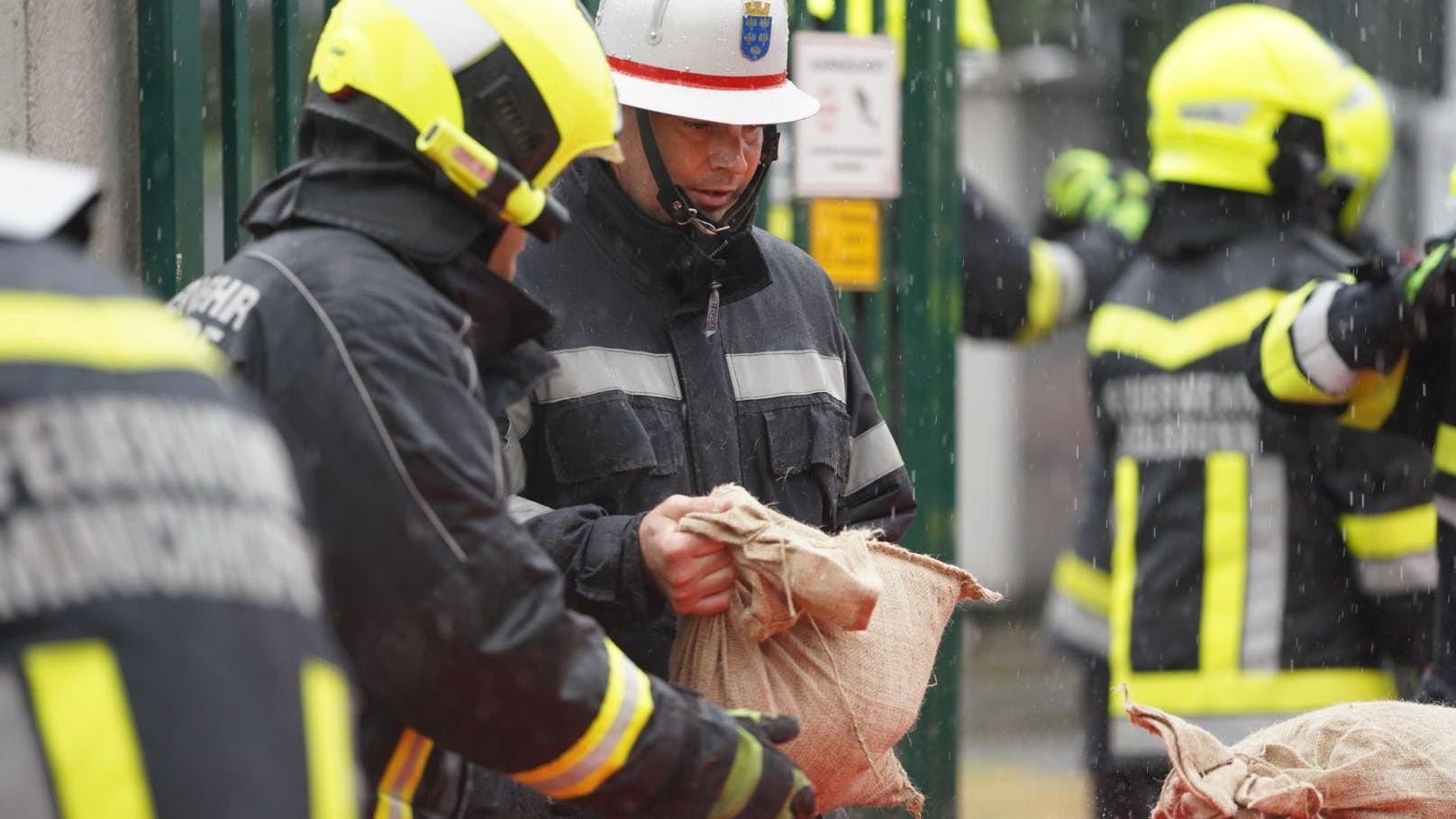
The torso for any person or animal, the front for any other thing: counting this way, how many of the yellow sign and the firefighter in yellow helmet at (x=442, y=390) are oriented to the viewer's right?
1

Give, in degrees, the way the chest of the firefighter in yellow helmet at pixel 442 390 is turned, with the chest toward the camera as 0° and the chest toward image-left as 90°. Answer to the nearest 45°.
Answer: approximately 270°

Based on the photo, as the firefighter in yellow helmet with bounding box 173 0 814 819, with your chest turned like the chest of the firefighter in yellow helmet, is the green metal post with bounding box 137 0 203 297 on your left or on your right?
on your left

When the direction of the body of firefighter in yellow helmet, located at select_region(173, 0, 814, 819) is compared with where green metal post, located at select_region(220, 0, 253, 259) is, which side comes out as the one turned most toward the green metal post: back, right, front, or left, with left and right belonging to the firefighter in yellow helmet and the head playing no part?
left

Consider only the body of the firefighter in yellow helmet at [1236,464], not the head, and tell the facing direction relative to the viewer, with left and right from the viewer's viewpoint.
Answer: facing away from the viewer and to the right of the viewer

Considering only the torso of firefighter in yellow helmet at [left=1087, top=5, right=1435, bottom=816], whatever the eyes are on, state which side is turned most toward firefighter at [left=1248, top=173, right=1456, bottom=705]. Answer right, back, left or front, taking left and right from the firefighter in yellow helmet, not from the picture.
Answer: right

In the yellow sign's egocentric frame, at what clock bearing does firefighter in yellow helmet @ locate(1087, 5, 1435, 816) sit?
The firefighter in yellow helmet is roughly at 9 o'clock from the yellow sign.

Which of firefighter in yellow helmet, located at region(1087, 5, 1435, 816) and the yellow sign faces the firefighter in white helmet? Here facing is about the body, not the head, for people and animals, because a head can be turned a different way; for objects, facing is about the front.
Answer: the yellow sign

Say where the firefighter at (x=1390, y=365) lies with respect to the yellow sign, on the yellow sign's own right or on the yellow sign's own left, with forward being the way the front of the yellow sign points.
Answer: on the yellow sign's own left
